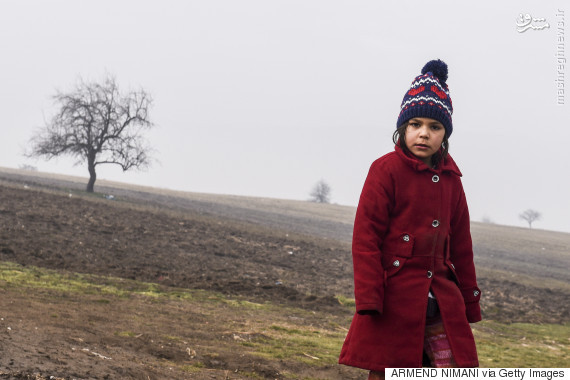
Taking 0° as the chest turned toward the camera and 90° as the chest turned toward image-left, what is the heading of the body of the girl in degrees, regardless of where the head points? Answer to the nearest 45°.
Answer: approximately 315°
